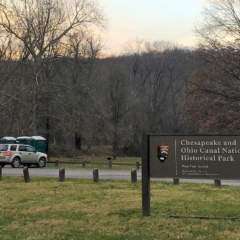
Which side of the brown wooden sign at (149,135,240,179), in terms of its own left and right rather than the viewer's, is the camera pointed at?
front

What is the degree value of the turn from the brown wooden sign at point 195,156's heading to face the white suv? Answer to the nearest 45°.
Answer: approximately 135° to its right
